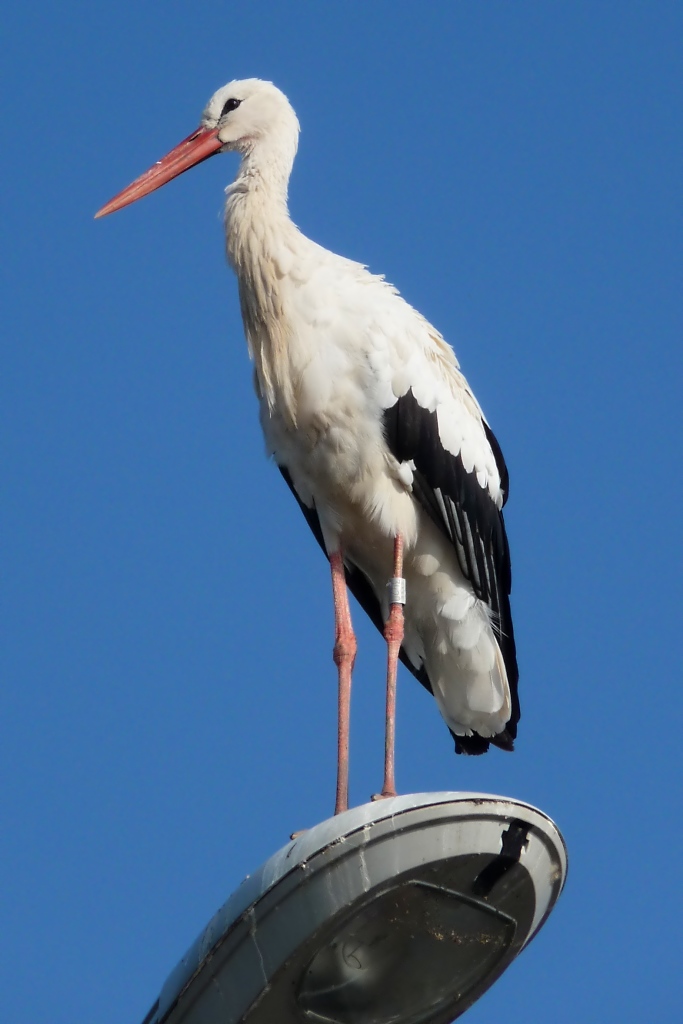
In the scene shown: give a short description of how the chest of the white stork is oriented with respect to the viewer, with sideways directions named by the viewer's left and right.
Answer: facing the viewer and to the left of the viewer
